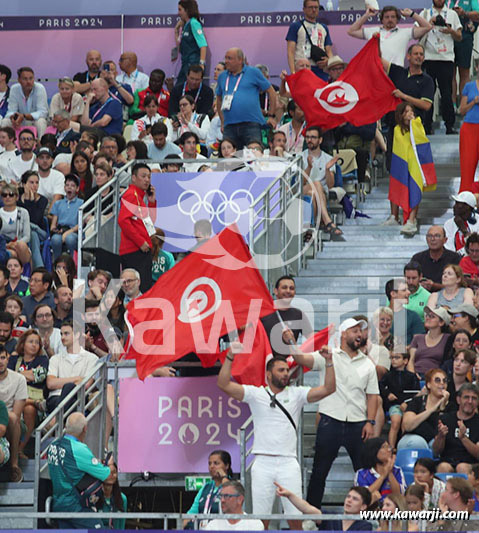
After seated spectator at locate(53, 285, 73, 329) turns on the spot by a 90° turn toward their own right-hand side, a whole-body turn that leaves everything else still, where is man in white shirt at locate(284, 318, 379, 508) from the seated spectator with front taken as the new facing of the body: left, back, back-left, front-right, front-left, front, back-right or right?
left

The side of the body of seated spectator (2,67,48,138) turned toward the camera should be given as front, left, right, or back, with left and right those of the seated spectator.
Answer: front

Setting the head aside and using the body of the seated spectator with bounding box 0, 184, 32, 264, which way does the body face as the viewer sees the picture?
toward the camera

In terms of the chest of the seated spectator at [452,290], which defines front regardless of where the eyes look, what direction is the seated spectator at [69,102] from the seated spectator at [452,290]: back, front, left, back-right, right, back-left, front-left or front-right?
right

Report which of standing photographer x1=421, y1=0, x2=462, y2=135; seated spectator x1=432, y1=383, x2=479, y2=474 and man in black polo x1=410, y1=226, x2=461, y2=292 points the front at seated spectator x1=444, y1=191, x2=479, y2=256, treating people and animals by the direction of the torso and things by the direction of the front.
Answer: the standing photographer

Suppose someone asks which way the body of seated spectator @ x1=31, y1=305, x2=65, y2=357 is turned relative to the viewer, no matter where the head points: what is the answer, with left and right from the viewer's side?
facing the viewer

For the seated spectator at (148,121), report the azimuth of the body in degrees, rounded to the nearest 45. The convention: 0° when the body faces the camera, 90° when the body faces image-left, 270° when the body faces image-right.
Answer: approximately 0°

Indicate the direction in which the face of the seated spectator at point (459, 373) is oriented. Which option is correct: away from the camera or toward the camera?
toward the camera

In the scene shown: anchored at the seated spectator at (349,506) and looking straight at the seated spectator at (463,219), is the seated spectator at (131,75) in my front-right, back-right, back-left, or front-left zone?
front-left

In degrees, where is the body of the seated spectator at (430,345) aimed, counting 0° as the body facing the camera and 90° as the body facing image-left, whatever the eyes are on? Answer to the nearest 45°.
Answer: approximately 45°

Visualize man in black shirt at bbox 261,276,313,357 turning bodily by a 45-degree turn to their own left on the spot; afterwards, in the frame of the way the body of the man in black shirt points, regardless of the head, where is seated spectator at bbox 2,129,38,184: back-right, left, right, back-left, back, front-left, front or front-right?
back

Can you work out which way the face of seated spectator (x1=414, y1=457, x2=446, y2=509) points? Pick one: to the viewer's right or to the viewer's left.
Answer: to the viewer's left

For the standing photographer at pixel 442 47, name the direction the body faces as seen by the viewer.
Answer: toward the camera

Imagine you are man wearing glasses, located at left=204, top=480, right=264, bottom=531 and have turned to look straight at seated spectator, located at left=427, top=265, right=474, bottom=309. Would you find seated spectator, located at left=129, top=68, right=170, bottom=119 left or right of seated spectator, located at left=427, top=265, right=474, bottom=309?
left

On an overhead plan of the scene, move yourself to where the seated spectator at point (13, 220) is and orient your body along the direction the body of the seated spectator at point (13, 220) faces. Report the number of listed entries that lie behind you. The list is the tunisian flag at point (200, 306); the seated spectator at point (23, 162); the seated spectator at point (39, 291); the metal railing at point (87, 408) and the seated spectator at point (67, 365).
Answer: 1
